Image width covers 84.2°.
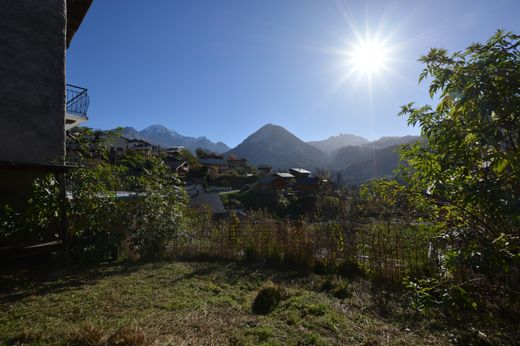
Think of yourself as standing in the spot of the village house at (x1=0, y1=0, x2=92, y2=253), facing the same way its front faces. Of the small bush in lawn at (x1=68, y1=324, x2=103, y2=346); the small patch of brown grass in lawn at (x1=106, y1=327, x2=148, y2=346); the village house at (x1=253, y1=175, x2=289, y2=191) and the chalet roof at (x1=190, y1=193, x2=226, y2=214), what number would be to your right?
2

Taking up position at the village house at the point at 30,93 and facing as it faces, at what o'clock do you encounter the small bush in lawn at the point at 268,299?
The small bush in lawn is roughly at 2 o'clock from the village house.

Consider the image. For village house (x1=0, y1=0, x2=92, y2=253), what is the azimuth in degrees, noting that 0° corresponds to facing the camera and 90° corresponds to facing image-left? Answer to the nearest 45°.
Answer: approximately 270°

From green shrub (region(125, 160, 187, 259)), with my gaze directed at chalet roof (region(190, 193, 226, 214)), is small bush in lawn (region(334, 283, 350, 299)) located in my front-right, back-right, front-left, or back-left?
back-right

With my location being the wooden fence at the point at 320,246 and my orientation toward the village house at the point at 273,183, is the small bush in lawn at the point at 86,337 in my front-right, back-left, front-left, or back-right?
back-left

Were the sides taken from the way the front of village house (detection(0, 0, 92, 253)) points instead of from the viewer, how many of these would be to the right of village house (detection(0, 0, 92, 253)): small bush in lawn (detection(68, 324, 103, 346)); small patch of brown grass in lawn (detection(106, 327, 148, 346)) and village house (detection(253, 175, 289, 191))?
2

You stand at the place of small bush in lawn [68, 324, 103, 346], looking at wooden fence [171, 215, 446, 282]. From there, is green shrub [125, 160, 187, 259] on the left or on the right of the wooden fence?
left
